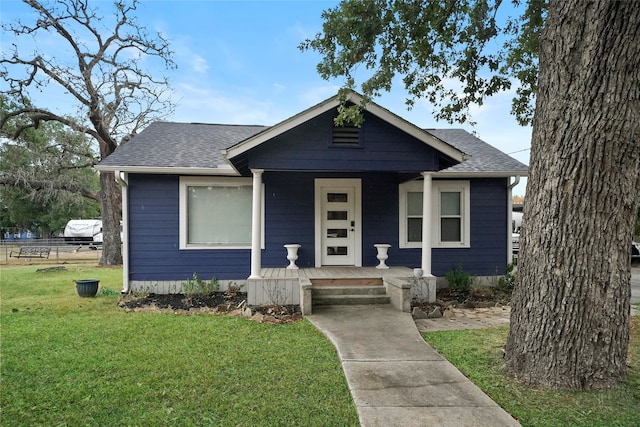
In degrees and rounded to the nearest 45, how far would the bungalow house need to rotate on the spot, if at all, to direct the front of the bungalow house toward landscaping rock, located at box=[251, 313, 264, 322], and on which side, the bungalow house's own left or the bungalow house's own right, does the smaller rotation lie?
0° — it already faces it

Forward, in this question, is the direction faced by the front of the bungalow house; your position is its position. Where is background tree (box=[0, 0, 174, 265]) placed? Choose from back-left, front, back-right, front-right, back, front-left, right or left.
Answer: back-right

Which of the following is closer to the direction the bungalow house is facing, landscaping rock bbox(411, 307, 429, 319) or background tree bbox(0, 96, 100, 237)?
the landscaping rock

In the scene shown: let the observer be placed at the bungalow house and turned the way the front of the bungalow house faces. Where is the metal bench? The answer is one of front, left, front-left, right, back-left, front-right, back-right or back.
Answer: back-right

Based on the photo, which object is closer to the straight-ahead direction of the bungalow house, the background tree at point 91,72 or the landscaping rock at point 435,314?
the landscaping rock

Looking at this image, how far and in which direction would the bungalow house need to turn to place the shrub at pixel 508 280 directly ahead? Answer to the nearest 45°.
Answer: approximately 90° to its left

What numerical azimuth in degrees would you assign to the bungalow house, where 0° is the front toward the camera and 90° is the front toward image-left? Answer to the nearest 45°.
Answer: approximately 0°

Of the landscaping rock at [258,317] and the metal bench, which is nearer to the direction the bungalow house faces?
the landscaping rock

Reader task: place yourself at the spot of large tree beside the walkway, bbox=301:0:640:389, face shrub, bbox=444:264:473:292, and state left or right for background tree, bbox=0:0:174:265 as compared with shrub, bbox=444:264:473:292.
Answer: left
